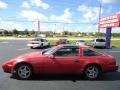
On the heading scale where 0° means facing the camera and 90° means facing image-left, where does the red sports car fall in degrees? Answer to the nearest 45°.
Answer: approximately 90°

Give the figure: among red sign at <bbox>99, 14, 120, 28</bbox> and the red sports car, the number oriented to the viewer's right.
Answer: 0

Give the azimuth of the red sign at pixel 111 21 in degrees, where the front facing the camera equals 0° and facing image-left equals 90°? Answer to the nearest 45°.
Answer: approximately 45°

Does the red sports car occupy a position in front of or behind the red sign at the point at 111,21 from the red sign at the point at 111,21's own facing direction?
in front
